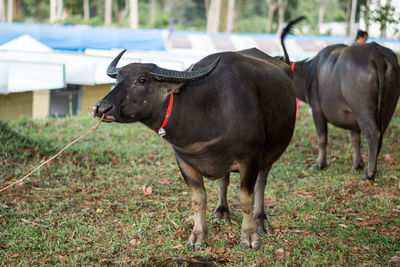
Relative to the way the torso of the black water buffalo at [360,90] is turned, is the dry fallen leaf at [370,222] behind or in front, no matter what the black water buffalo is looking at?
behind

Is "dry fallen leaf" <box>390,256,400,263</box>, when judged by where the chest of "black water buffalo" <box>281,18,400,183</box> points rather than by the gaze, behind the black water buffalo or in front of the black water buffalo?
behind

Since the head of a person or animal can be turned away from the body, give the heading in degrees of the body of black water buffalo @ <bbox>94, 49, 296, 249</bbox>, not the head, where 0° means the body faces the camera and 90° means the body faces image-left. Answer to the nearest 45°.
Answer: approximately 45°

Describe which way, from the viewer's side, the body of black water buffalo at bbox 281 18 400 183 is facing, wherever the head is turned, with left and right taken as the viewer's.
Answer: facing away from the viewer and to the left of the viewer

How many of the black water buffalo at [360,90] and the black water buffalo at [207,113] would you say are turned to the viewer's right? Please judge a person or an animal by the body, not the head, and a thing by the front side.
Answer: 0

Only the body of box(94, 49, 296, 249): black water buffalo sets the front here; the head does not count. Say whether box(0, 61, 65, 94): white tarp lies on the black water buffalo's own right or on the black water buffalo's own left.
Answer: on the black water buffalo's own right

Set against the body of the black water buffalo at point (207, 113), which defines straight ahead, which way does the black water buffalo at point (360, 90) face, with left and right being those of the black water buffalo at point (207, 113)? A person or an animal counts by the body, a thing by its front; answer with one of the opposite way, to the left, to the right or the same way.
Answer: to the right

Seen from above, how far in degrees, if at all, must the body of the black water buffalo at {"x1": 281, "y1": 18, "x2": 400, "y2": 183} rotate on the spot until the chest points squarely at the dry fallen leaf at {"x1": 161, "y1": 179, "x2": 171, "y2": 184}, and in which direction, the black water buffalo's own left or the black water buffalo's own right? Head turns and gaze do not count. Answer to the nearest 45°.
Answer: approximately 45° to the black water buffalo's own left

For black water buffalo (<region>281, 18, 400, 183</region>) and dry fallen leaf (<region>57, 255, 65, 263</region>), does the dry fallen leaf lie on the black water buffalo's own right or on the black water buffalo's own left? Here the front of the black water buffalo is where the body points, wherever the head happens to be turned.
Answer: on the black water buffalo's own left

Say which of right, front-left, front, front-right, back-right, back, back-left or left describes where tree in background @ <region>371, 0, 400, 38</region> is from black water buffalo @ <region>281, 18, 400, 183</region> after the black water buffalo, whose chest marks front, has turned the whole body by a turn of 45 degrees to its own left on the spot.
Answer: right

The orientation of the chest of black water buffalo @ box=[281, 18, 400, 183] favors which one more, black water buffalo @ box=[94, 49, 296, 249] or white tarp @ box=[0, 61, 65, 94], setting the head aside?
the white tarp

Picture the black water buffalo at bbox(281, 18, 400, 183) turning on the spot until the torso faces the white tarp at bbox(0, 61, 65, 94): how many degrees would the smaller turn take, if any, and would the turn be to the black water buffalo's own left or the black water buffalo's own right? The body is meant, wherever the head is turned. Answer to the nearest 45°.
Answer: approximately 45° to the black water buffalo's own left
